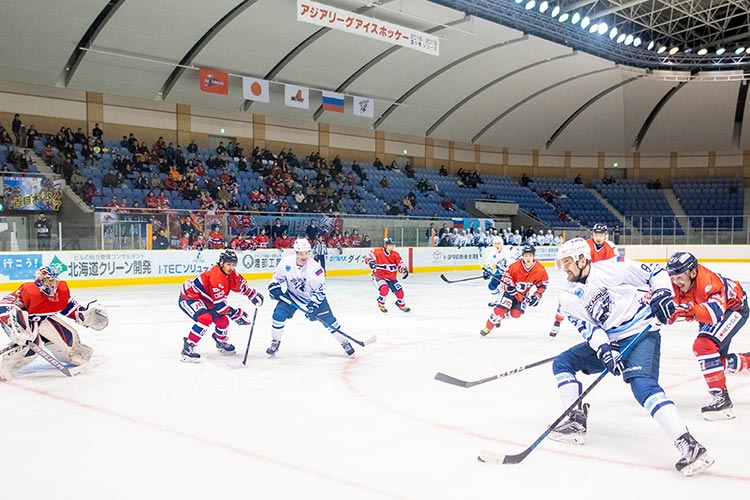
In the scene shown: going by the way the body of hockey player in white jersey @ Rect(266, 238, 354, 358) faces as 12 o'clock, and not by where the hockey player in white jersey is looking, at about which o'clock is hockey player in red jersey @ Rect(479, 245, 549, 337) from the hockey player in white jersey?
The hockey player in red jersey is roughly at 8 o'clock from the hockey player in white jersey.

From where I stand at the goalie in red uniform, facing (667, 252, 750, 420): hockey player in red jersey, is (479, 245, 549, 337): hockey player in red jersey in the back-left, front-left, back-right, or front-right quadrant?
front-left

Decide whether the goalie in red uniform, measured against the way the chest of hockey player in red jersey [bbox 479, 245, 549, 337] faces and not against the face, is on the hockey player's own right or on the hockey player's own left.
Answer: on the hockey player's own right

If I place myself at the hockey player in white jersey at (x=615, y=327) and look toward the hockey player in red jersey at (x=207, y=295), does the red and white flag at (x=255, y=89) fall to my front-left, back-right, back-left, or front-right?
front-right

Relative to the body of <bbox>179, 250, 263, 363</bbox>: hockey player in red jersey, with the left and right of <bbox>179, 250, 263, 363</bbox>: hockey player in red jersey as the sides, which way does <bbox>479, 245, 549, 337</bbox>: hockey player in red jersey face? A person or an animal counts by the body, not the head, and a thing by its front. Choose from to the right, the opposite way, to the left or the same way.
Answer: to the right

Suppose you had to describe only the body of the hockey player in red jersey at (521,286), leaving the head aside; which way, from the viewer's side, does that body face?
toward the camera

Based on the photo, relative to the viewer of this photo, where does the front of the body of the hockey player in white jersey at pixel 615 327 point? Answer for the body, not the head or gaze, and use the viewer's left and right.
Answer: facing the viewer and to the left of the viewer

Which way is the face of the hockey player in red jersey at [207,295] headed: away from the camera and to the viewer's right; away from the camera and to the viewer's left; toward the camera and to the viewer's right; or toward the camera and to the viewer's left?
toward the camera and to the viewer's right

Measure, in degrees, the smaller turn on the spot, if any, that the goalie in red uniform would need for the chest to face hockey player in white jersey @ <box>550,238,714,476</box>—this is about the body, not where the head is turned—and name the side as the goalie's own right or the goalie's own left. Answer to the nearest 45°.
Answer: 0° — they already face them

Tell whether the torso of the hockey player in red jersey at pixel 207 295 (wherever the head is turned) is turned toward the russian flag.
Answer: no

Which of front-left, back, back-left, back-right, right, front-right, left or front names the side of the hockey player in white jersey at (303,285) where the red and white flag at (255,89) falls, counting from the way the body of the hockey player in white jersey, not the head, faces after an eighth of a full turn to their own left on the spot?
back-left

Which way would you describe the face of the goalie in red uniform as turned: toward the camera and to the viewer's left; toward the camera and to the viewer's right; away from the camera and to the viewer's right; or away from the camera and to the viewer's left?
toward the camera and to the viewer's right

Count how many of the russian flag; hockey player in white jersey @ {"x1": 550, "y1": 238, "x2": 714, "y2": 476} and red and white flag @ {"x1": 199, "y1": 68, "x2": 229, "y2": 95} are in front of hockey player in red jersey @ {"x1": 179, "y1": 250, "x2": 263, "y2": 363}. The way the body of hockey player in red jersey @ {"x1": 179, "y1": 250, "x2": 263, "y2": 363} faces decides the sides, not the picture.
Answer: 1

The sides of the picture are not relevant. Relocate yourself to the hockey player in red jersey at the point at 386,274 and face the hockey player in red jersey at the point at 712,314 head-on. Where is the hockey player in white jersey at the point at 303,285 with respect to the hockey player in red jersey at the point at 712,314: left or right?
right

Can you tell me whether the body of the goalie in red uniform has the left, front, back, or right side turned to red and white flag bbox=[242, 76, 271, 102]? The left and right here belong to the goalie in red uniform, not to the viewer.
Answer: left

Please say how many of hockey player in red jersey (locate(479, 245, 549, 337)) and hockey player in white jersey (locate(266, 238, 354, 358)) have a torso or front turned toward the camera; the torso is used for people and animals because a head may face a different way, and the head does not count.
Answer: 2

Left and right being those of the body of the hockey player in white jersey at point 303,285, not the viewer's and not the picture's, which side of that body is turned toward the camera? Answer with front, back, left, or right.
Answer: front
